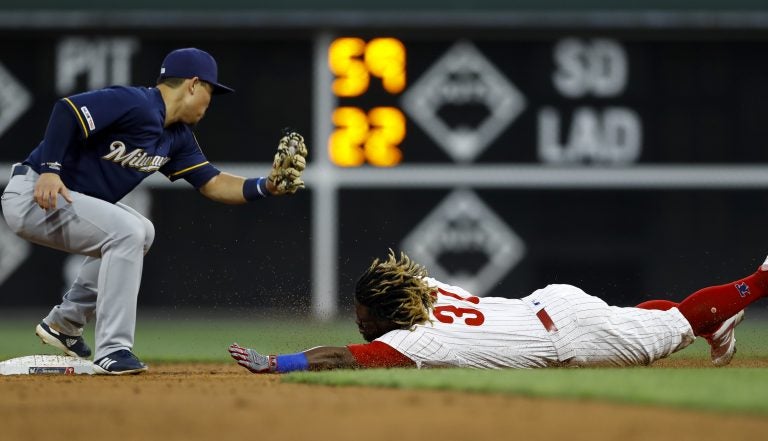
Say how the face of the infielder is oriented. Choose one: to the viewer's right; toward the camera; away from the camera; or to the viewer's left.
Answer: to the viewer's right

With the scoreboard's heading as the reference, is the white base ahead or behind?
ahead

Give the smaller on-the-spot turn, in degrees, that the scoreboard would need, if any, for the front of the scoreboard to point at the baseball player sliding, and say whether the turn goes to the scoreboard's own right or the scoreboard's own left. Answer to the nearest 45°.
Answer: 0° — it already faces them

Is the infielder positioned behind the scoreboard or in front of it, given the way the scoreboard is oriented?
in front

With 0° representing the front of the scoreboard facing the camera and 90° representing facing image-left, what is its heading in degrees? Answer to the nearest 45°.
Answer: approximately 0°
